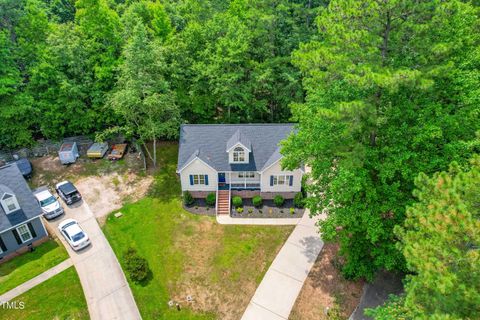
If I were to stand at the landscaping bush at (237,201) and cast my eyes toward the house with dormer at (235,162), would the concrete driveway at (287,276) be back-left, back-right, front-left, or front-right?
back-right

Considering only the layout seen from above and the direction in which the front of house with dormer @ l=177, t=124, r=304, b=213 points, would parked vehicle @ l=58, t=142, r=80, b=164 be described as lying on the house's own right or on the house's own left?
on the house's own right

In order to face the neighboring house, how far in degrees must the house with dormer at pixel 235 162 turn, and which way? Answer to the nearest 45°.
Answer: approximately 90° to its right

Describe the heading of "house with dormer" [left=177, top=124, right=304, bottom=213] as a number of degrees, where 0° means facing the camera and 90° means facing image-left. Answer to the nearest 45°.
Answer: approximately 0°
